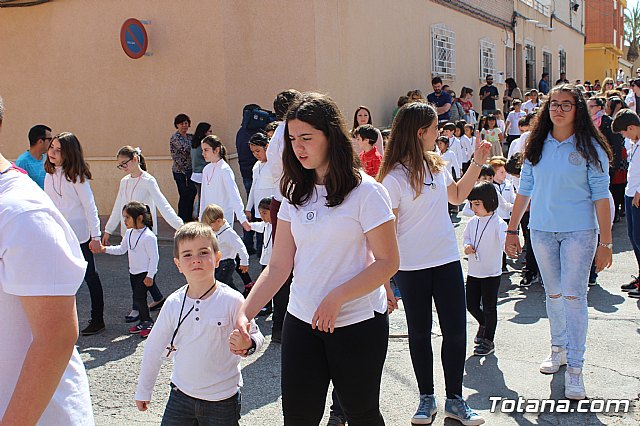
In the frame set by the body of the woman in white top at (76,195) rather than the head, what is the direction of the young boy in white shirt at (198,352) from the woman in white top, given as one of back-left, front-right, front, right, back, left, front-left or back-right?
front-left

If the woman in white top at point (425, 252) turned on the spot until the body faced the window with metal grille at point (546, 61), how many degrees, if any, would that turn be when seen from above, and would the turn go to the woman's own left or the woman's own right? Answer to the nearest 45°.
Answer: approximately 135° to the woman's own left

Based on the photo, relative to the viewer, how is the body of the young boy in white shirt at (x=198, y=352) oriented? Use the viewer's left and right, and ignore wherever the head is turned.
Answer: facing the viewer

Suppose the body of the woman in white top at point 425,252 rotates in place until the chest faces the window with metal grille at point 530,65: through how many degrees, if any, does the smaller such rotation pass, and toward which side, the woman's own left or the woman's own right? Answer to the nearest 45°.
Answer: approximately 135° to the woman's own left

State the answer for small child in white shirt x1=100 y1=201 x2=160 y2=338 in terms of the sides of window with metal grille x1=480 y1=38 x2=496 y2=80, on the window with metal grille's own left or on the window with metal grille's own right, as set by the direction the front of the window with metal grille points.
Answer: on the window with metal grille's own right

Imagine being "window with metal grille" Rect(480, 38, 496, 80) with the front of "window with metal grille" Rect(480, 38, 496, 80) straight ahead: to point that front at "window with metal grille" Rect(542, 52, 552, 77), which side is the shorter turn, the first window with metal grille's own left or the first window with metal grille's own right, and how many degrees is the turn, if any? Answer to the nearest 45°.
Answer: approximately 135° to the first window with metal grille's own left

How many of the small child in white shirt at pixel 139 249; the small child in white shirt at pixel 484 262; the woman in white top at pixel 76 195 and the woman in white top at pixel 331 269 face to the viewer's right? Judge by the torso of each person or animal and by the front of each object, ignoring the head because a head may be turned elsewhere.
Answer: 0

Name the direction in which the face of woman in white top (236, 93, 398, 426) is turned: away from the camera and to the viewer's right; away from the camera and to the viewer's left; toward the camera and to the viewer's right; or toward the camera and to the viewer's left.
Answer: toward the camera and to the viewer's left

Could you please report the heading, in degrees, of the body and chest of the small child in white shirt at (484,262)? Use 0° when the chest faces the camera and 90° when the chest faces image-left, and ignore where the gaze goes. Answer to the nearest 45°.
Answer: approximately 45°

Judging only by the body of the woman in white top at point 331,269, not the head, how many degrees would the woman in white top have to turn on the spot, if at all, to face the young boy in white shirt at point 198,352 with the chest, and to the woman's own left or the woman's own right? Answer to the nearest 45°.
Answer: approximately 45° to the woman's own right

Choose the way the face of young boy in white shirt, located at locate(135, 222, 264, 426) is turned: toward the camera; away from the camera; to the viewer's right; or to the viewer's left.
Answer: toward the camera

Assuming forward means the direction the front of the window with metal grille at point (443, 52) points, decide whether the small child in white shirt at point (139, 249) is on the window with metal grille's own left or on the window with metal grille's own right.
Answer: on the window with metal grille's own right

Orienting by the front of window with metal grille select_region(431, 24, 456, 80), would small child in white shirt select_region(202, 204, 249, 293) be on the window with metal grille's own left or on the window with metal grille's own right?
on the window with metal grille's own right

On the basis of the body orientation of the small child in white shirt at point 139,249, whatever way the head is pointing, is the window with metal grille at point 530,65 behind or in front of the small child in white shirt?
behind

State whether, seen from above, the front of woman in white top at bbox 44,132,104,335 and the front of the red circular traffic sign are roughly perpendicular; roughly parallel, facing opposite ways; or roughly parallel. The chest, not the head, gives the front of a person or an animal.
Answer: roughly parallel
